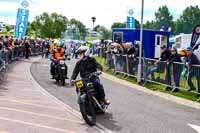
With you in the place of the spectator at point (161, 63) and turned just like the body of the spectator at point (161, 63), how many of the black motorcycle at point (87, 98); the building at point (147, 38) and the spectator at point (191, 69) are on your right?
1

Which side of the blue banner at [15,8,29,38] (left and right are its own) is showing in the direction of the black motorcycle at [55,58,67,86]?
front

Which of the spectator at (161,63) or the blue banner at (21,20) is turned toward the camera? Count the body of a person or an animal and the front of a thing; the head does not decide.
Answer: the blue banner

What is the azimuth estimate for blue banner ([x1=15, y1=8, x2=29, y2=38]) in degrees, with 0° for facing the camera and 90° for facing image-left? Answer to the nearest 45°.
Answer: approximately 0°

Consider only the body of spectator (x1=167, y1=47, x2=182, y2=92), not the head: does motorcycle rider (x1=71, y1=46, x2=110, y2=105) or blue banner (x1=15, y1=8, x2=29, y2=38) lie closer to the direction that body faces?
the motorcycle rider

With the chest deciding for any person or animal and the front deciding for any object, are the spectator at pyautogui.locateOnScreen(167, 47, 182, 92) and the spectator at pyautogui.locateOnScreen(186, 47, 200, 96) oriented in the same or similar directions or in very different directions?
same or similar directions

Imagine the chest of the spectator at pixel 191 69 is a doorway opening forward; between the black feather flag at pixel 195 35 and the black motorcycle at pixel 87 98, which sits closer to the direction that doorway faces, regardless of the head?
the black motorcycle

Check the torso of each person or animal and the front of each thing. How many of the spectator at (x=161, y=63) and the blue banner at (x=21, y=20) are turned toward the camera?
1

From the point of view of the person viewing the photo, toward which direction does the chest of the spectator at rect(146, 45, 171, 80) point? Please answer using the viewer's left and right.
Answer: facing to the left of the viewer

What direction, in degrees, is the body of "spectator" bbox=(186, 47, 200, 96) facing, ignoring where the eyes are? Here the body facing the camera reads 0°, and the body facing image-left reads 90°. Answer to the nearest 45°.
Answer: approximately 45°

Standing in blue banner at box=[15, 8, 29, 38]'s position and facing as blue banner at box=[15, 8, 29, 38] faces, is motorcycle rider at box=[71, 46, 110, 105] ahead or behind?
ahead

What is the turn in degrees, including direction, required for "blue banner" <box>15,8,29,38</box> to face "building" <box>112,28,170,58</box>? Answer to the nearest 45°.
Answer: approximately 90° to its left
